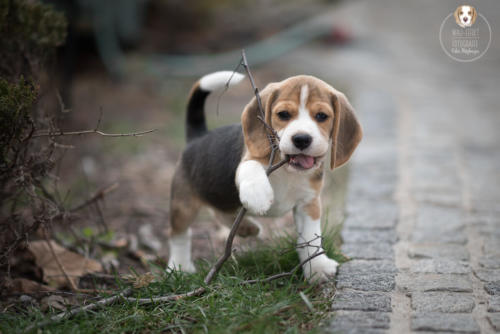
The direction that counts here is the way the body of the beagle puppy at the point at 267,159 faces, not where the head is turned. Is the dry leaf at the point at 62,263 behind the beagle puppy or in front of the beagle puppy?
behind

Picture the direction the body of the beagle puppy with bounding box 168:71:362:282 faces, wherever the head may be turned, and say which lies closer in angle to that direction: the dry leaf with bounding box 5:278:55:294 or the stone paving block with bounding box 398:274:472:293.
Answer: the stone paving block

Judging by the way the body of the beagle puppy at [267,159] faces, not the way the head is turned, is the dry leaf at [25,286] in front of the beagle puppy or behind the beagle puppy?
behind

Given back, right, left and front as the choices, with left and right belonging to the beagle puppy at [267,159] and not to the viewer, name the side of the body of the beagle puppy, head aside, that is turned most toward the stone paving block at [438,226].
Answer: left

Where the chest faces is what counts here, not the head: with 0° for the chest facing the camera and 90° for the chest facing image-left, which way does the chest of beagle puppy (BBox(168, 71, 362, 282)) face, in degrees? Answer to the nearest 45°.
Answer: approximately 315°

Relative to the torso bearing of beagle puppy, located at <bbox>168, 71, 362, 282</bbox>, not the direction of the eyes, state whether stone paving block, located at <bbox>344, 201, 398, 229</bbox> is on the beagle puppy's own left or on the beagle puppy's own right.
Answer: on the beagle puppy's own left

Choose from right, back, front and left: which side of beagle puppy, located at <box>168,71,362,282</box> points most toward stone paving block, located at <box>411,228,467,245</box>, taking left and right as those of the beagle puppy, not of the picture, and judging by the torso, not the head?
left

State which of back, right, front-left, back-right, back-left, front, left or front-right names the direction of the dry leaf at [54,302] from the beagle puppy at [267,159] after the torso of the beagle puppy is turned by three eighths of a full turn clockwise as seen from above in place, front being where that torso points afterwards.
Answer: front
